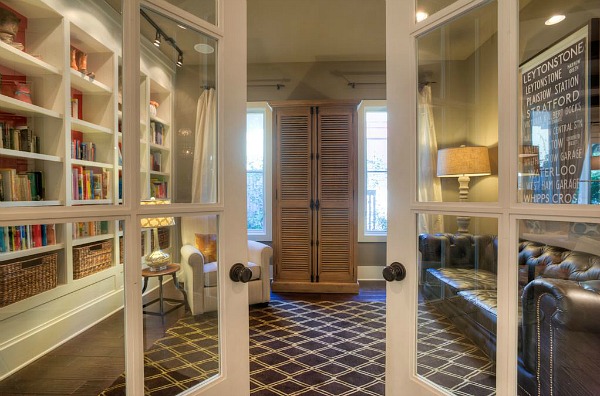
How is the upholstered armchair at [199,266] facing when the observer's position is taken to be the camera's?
facing the viewer and to the right of the viewer

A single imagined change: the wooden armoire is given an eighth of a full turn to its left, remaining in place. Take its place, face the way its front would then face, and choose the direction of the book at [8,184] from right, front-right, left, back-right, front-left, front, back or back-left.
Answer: front-right

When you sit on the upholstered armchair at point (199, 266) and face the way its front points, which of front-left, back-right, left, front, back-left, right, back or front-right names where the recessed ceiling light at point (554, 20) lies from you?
front-left

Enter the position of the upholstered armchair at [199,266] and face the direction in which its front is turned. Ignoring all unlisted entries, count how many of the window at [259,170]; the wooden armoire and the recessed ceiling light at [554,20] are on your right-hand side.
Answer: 0

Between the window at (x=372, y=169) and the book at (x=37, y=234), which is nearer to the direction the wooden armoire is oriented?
the book

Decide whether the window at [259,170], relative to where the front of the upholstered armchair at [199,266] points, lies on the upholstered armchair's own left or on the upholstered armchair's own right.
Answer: on the upholstered armchair's own left

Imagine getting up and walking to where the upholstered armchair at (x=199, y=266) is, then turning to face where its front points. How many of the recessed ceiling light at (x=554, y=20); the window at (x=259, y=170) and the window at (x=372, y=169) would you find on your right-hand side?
0

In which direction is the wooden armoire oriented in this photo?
toward the camera

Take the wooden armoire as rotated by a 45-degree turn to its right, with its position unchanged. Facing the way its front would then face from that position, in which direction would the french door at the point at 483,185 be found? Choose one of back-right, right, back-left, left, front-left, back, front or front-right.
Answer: front-left

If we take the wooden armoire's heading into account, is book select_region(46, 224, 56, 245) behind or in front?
in front

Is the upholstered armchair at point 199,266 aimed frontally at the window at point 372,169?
no

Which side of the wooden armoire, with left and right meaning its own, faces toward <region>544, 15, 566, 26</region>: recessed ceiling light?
front

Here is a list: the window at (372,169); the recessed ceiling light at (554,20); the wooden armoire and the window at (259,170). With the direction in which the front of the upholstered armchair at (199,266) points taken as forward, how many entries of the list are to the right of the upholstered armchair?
0

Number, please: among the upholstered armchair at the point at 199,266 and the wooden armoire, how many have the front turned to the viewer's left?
0
